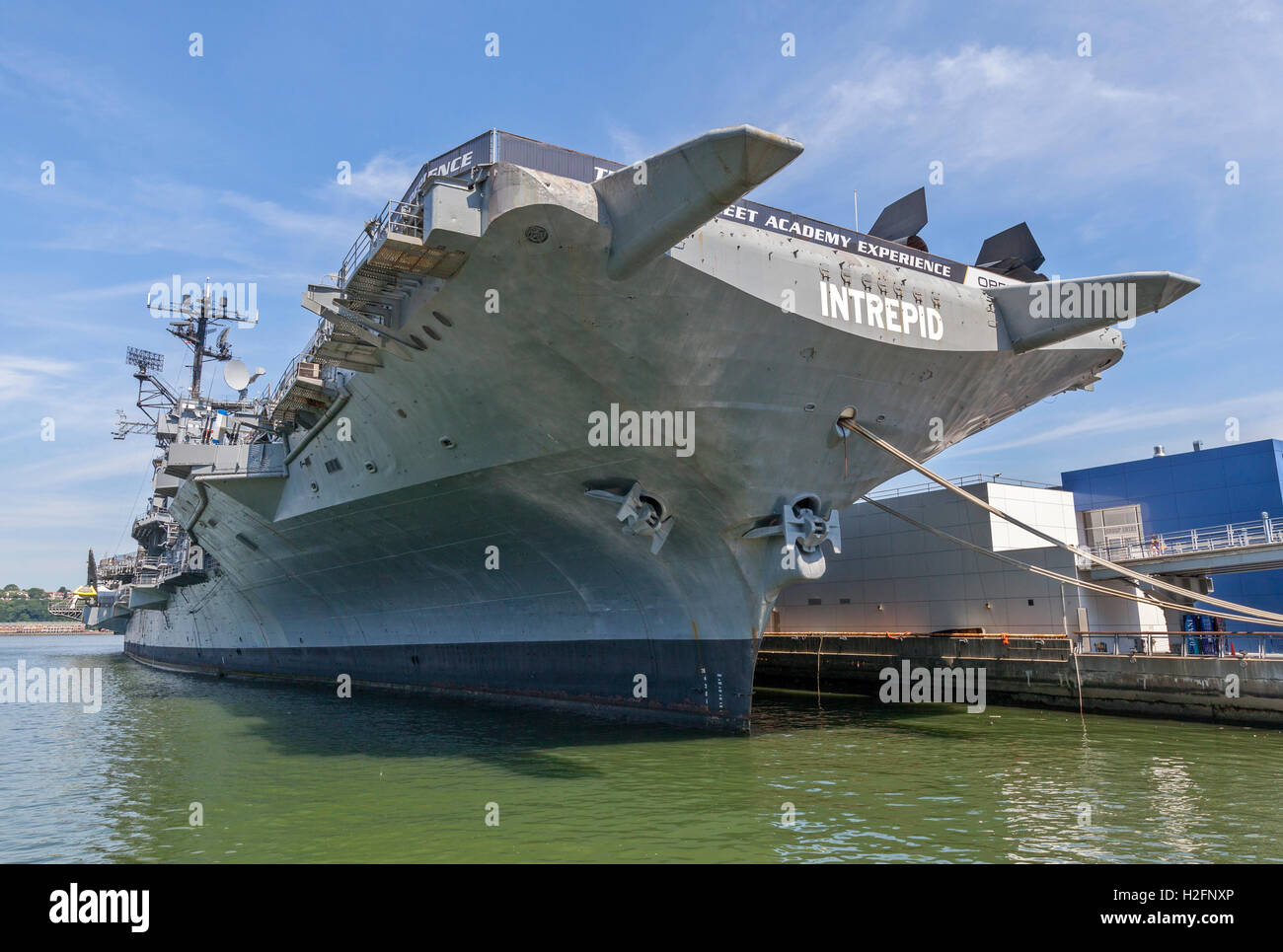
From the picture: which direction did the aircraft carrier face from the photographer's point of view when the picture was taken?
facing the viewer and to the right of the viewer

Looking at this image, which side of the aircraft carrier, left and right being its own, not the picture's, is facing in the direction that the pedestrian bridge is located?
left
